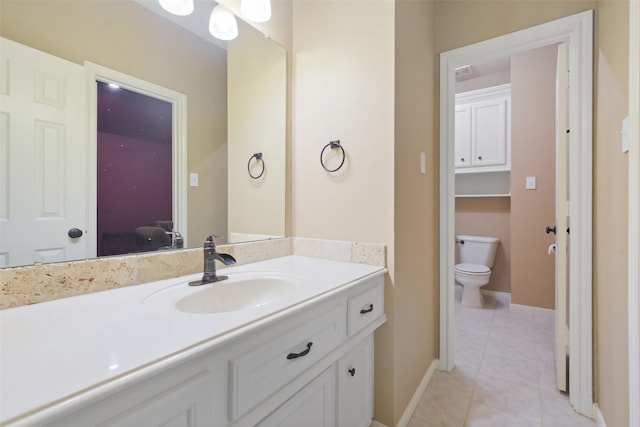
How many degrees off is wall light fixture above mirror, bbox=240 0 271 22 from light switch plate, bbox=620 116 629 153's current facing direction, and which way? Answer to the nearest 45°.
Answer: approximately 45° to its left

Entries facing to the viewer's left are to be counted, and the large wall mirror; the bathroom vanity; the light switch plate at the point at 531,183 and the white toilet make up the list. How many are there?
0

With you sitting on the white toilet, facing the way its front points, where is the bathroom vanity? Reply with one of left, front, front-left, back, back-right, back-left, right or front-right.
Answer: front

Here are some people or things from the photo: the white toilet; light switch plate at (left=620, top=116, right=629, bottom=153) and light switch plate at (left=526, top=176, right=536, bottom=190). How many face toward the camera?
2

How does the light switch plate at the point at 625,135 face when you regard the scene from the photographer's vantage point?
facing to the left of the viewer

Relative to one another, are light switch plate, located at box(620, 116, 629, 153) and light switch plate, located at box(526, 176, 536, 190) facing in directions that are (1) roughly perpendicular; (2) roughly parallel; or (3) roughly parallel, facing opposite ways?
roughly perpendicular

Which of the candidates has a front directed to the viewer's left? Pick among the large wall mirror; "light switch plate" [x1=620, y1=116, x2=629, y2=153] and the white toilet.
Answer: the light switch plate

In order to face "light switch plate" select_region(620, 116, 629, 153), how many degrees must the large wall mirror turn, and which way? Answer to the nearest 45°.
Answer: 0° — it already faces it

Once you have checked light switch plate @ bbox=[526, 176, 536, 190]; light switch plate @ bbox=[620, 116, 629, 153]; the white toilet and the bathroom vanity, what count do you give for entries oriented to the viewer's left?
1

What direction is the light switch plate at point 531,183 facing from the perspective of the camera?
toward the camera

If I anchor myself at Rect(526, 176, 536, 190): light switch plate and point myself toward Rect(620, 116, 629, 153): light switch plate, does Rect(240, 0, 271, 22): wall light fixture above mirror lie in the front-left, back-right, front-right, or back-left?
front-right

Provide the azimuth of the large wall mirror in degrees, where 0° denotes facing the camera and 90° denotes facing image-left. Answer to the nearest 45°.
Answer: approximately 315°

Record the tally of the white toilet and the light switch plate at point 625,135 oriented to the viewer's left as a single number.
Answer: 1

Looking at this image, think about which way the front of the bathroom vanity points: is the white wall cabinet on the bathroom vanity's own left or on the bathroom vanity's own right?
on the bathroom vanity's own left

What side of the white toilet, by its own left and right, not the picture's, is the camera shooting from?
front
